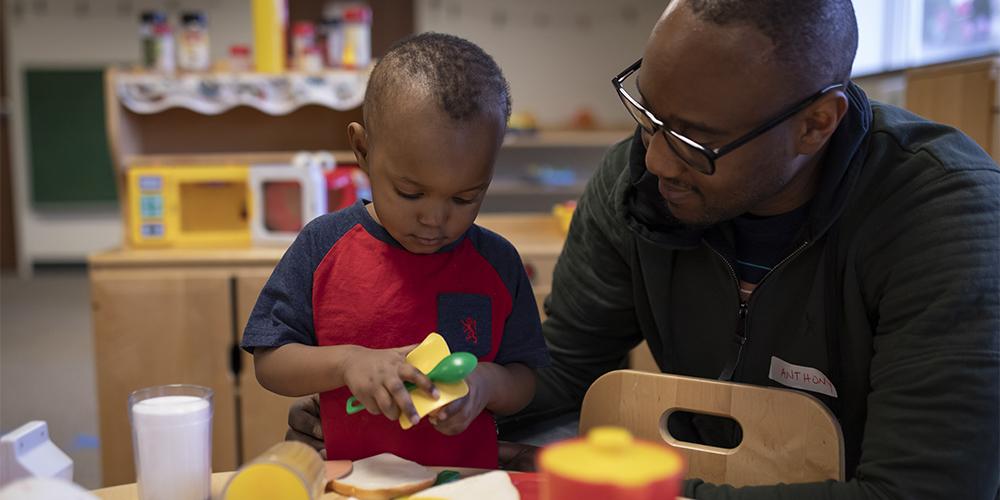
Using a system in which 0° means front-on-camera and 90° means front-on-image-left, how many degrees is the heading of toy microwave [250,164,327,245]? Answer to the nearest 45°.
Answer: approximately 0°

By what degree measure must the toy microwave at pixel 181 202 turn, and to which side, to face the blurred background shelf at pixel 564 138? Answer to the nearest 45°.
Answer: approximately 135° to its left

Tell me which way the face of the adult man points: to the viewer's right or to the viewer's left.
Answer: to the viewer's left

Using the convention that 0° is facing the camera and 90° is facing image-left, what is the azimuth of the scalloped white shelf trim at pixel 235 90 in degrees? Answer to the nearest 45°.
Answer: approximately 0°

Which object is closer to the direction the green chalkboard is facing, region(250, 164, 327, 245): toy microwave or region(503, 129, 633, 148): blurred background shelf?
the toy microwave

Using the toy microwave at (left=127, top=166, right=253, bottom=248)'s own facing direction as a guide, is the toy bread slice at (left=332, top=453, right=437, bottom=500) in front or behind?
in front

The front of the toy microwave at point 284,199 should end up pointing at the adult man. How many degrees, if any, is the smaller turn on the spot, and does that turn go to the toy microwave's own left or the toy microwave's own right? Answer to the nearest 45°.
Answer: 0° — it already faces them

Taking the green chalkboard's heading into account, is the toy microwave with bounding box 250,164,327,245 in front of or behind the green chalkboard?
in front

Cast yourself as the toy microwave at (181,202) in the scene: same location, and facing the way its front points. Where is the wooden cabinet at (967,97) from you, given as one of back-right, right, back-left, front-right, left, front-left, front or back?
front-left

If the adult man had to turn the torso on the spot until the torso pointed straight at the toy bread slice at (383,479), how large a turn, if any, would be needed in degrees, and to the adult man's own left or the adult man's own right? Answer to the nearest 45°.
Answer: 0° — they already face it
